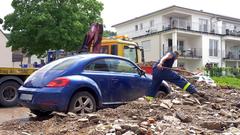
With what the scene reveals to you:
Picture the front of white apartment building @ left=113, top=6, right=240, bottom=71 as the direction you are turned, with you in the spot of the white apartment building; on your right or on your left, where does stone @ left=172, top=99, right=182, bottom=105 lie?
on your right

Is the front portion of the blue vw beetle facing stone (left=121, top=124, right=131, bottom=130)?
no

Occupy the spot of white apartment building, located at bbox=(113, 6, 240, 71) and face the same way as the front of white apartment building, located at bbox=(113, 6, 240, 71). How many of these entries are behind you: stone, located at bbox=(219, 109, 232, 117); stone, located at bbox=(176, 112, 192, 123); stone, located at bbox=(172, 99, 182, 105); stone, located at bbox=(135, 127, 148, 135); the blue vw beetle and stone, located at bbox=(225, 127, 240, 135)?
0

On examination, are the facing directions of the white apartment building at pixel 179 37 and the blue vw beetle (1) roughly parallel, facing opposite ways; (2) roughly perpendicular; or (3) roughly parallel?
roughly perpendicular

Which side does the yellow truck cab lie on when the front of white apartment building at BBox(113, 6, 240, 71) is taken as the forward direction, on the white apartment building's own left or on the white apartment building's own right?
on the white apartment building's own right

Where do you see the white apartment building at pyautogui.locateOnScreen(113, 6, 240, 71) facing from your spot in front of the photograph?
facing the viewer and to the right of the viewer

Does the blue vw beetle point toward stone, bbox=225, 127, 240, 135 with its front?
no

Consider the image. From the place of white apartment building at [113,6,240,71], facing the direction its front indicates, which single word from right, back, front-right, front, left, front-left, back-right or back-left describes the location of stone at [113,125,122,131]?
front-right

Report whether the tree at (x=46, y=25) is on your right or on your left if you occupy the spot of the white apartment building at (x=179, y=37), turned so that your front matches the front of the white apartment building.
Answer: on your right

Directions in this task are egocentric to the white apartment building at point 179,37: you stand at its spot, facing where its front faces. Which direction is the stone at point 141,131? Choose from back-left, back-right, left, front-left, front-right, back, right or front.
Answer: front-right
